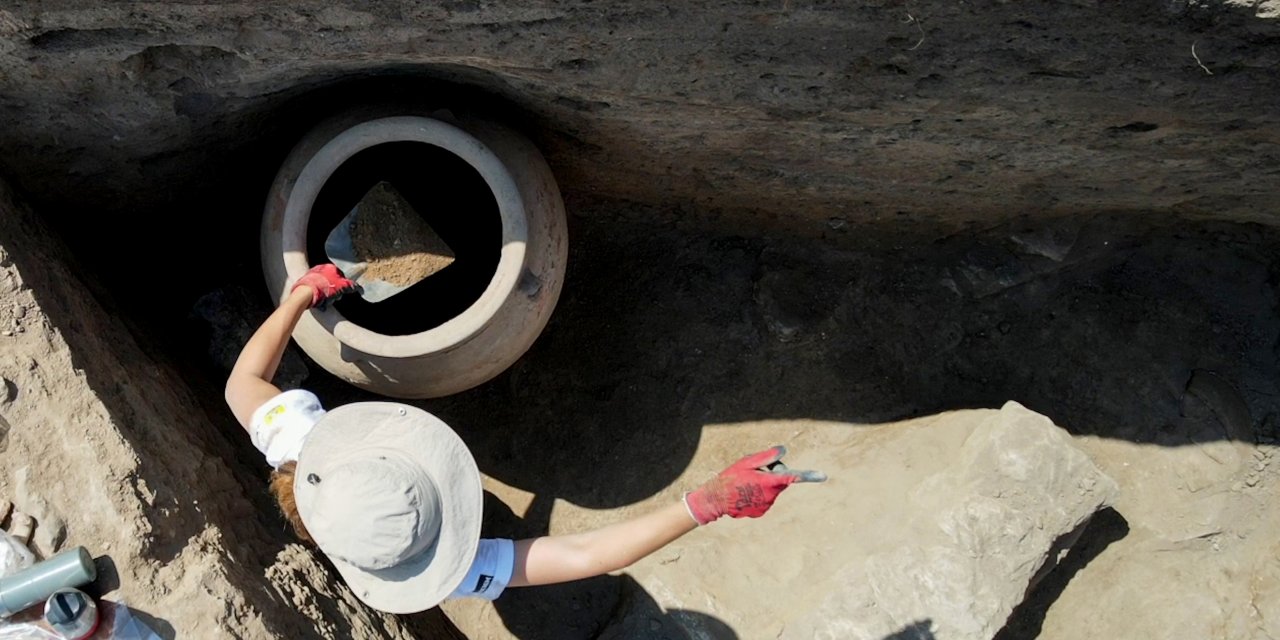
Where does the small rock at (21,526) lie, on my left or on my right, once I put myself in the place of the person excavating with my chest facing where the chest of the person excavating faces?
on my left

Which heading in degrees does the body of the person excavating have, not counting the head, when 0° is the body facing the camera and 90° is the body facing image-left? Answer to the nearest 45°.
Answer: approximately 225°

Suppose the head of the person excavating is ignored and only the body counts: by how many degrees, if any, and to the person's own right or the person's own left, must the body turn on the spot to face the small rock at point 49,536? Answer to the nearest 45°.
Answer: approximately 135° to the person's own left

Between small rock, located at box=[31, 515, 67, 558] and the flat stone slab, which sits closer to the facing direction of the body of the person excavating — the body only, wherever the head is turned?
the flat stone slab

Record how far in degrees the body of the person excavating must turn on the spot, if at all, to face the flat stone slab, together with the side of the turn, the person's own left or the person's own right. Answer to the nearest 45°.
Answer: approximately 45° to the person's own right

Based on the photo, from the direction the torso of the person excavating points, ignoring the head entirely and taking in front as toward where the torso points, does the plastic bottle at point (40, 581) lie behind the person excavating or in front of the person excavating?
behind
